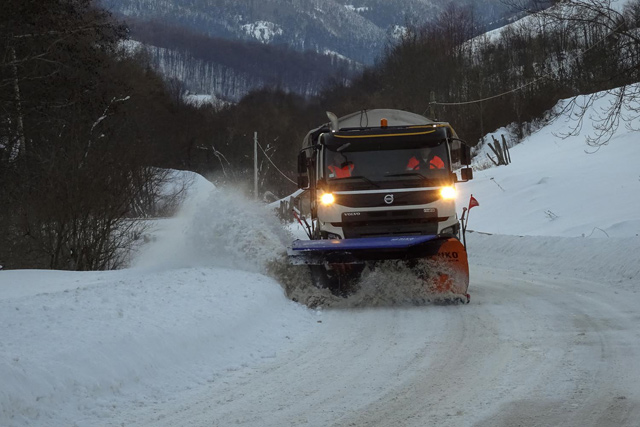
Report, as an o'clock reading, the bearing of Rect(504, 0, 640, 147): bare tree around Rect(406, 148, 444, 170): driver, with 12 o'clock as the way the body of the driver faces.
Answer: The bare tree is roughly at 8 o'clock from the driver.

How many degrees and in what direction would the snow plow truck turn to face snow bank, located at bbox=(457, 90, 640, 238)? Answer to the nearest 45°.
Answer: approximately 135° to its left

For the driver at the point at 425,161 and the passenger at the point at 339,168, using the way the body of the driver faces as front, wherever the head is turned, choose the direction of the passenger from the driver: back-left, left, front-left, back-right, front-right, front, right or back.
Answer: right

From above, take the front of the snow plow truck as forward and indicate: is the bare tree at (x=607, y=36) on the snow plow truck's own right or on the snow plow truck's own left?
on the snow plow truck's own left

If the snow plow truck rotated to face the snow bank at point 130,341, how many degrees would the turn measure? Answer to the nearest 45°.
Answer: approximately 45° to its right

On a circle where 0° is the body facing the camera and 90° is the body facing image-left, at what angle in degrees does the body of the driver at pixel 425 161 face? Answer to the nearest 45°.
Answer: approximately 0°

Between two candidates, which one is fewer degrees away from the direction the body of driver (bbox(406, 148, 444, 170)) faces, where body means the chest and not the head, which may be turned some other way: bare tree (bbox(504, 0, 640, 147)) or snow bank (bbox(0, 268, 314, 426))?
the snow bank
